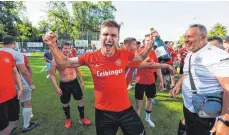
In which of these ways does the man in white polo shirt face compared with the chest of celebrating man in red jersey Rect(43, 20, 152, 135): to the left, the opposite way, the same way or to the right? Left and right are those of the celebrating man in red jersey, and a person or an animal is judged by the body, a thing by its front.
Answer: to the right

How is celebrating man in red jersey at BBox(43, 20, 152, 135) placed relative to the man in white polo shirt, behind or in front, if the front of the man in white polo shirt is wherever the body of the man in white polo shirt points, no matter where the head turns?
in front

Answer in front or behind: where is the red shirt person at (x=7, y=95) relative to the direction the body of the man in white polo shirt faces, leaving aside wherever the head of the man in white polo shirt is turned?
in front

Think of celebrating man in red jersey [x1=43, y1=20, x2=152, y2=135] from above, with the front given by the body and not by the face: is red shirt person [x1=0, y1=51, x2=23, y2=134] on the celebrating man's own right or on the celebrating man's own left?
on the celebrating man's own right

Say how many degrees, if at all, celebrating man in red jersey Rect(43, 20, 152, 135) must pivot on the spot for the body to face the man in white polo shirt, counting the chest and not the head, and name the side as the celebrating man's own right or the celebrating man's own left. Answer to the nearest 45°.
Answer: approximately 90° to the celebrating man's own left

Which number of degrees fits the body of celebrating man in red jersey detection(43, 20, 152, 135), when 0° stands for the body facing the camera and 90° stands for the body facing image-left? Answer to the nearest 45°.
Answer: approximately 0°
